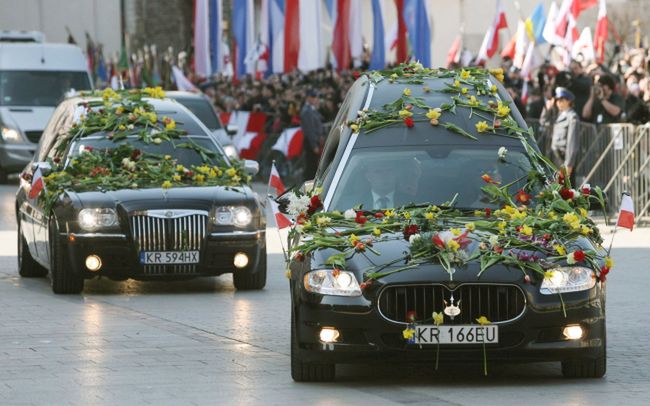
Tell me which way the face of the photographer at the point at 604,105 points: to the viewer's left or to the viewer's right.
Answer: to the viewer's left

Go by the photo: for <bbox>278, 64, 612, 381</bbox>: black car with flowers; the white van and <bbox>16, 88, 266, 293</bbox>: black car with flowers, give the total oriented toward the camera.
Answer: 3

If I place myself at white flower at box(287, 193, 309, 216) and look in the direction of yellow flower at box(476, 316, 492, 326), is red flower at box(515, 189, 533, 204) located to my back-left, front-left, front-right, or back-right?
front-left

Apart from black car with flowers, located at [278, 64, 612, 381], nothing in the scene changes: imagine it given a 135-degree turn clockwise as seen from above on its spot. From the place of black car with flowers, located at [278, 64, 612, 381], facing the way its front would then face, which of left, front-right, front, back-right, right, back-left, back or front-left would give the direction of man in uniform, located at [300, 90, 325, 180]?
front-right

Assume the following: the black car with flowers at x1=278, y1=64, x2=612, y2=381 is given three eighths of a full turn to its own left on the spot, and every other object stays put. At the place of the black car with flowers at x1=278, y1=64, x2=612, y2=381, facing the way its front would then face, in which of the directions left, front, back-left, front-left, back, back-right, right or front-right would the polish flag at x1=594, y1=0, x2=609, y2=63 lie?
front-left

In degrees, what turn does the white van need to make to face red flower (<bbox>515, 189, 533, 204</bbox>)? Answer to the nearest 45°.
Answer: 0° — it already faces it

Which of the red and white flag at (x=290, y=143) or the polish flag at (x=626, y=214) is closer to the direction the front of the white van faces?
the polish flag

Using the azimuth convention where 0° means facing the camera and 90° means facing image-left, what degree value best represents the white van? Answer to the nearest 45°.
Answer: approximately 0°

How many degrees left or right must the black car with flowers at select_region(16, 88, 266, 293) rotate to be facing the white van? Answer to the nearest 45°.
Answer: approximately 180°

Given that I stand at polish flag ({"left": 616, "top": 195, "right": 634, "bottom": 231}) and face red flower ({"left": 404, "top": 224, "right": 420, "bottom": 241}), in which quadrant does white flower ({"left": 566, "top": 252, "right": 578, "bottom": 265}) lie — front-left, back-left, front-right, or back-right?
front-left

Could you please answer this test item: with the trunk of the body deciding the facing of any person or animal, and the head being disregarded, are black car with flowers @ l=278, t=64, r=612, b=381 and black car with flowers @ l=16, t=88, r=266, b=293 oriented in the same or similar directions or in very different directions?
same or similar directions

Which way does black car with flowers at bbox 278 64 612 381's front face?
toward the camera

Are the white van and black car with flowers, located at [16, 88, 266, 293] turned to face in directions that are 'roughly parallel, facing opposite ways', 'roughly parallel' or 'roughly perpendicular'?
roughly parallel
